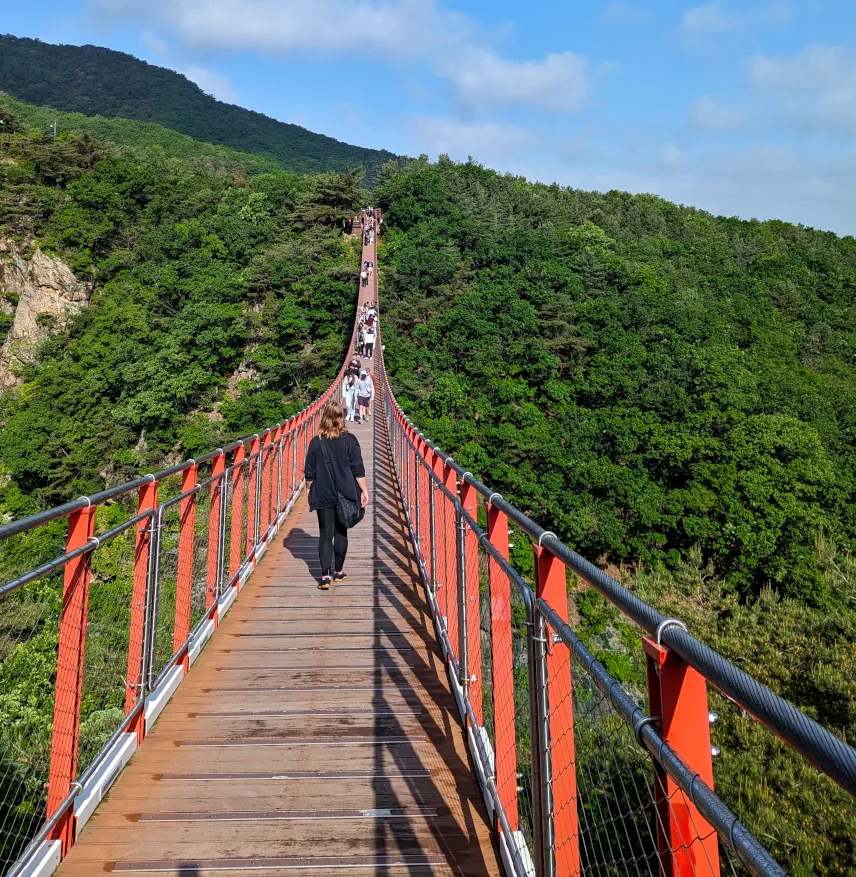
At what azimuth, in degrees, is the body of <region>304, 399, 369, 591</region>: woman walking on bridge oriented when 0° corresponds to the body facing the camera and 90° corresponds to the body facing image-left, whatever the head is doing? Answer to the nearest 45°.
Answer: approximately 180°

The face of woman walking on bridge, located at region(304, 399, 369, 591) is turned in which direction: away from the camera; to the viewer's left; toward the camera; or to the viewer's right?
away from the camera

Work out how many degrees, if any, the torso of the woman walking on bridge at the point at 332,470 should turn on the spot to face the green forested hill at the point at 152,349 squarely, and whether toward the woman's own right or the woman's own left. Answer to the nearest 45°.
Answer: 0° — they already face it

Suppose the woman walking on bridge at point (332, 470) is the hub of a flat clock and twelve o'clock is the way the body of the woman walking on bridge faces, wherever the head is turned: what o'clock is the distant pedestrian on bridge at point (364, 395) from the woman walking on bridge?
The distant pedestrian on bridge is roughly at 12 o'clock from the woman walking on bridge.
